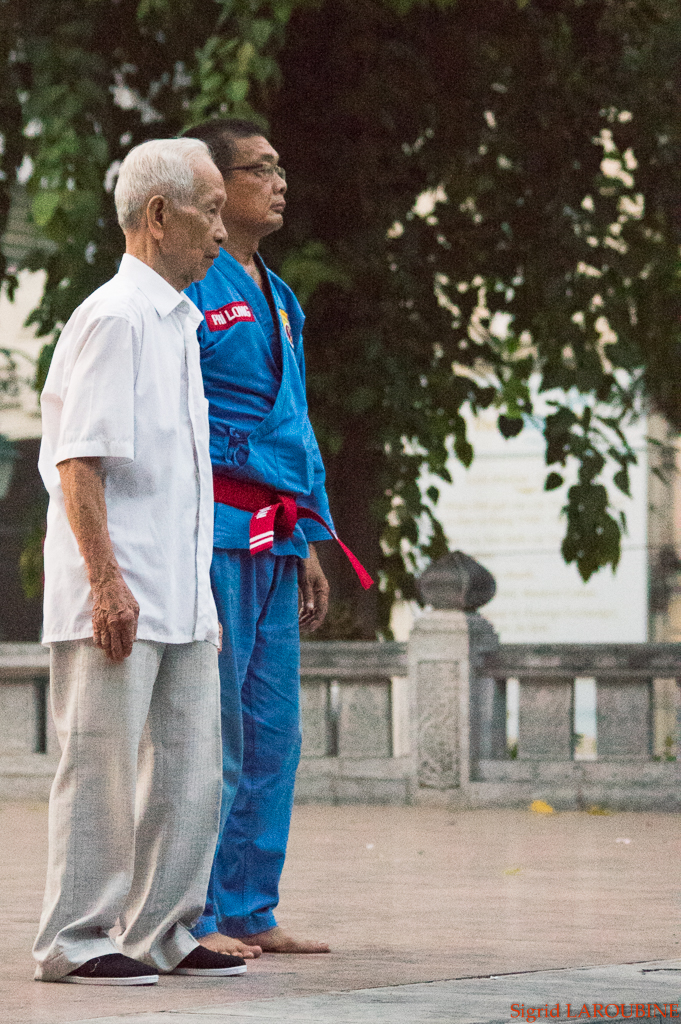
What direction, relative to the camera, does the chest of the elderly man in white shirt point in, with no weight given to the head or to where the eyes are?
to the viewer's right

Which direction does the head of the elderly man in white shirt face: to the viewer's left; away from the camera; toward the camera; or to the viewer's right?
to the viewer's right

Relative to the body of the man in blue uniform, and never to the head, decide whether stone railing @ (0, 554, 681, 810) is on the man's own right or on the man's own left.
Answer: on the man's own left

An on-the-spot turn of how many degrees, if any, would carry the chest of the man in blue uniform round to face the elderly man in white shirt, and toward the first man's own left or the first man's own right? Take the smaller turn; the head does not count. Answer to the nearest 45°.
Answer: approximately 90° to the first man's own right

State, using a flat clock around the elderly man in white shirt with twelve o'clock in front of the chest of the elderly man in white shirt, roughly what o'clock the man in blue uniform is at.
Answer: The man in blue uniform is roughly at 10 o'clock from the elderly man in white shirt.

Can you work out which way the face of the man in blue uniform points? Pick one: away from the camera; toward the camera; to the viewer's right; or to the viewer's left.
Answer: to the viewer's right

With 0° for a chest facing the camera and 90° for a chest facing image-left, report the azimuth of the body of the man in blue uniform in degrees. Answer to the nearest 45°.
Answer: approximately 315°

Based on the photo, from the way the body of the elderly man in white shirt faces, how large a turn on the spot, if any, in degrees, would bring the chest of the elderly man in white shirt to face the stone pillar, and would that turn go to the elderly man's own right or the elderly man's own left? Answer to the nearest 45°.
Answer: approximately 90° to the elderly man's own left

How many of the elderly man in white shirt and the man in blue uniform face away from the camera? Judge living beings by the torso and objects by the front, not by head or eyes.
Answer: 0

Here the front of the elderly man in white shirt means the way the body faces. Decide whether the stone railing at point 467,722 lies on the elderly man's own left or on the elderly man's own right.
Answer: on the elderly man's own left

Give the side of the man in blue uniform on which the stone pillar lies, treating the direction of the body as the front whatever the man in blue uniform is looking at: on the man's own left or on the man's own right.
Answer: on the man's own left
